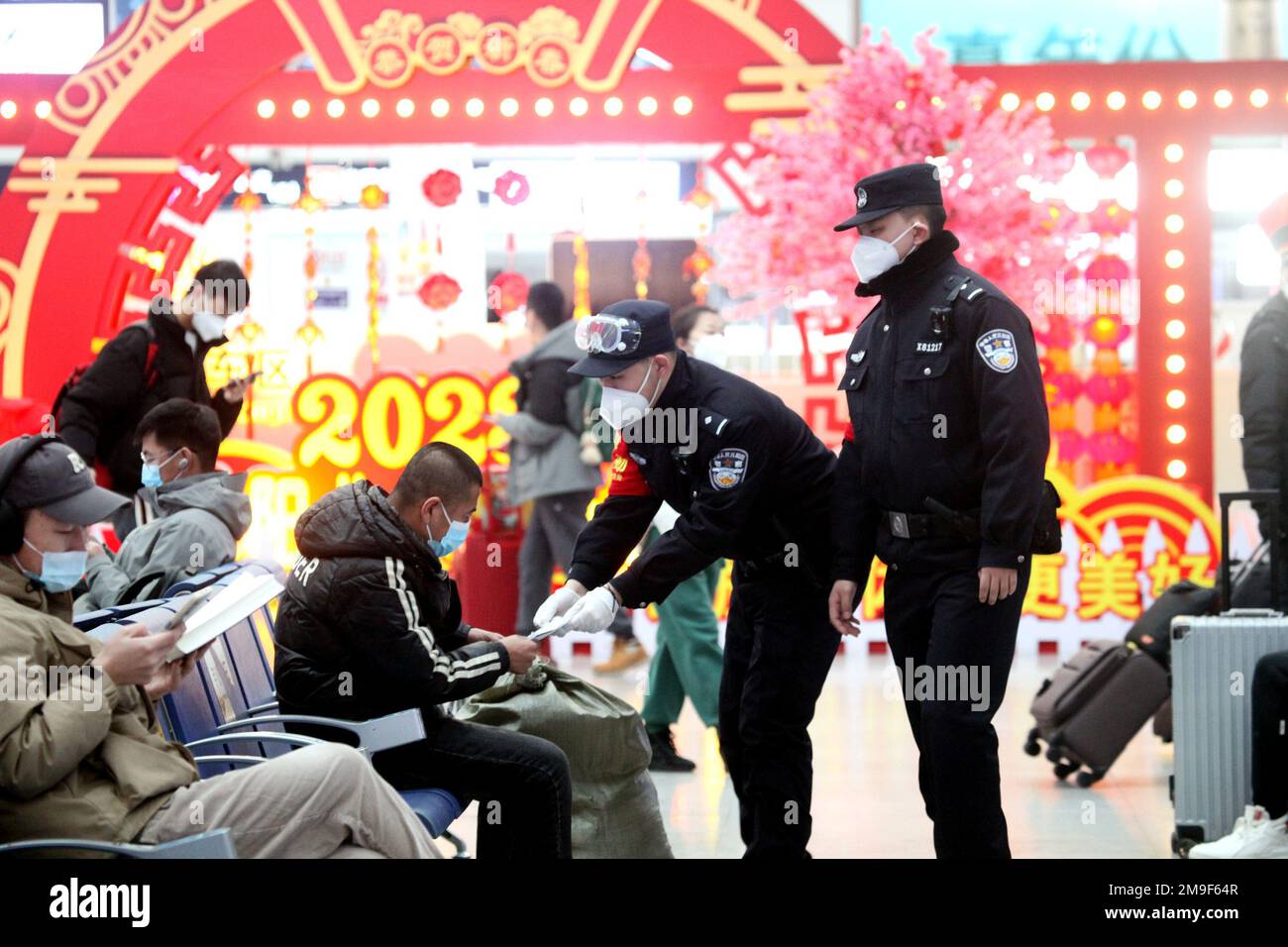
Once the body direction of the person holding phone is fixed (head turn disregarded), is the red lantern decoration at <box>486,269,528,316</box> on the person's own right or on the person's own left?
on the person's own left

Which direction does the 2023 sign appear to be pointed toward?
toward the camera

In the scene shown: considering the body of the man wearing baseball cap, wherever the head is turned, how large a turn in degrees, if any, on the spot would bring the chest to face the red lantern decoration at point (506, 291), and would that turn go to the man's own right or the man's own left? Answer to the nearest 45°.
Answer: approximately 90° to the man's own left

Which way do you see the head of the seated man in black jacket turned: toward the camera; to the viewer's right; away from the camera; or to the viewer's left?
to the viewer's right

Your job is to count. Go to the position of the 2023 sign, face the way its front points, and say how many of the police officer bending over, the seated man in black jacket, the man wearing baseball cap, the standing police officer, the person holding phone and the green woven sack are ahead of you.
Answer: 6

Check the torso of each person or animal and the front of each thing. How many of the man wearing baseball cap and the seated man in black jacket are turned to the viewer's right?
2

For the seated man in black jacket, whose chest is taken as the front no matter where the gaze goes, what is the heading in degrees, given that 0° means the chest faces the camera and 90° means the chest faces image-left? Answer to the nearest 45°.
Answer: approximately 270°

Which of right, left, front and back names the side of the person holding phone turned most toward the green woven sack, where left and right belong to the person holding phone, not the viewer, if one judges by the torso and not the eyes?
front

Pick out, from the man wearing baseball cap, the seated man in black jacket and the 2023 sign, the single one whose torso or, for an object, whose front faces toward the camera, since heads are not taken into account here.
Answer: the 2023 sign

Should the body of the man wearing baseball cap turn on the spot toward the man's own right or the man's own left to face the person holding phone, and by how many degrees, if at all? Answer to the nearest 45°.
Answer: approximately 90° to the man's own left

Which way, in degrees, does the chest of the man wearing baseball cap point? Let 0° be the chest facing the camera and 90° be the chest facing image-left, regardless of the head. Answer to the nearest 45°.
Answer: approximately 270°

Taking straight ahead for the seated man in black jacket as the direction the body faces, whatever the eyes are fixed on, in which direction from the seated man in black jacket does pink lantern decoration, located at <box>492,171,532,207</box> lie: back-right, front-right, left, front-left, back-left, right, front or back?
left
